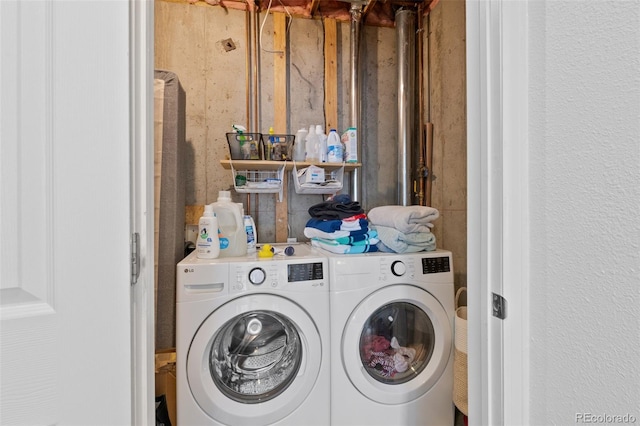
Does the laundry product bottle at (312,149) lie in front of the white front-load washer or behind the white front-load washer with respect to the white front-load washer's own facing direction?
behind

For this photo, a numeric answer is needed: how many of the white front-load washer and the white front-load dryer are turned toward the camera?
2

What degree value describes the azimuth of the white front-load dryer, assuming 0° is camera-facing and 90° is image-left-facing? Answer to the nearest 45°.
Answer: approximately 0°

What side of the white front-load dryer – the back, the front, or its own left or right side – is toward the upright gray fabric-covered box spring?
right
